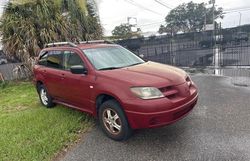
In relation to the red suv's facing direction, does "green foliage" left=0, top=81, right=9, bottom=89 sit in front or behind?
behind

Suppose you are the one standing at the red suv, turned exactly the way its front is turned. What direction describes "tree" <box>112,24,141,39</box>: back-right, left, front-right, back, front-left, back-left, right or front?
back-left

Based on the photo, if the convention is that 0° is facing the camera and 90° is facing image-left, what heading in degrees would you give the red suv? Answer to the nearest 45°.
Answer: approximately 315°

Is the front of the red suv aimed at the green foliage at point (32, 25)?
no

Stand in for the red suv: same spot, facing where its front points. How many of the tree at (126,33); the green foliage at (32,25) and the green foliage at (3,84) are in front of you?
0
